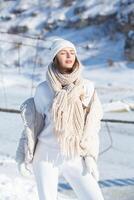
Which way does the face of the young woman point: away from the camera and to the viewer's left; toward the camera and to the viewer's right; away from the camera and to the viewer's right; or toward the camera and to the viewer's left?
toward the camera and to the viewer's right

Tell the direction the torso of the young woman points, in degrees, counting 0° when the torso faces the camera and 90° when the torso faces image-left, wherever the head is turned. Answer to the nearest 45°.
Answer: approximately 0°
